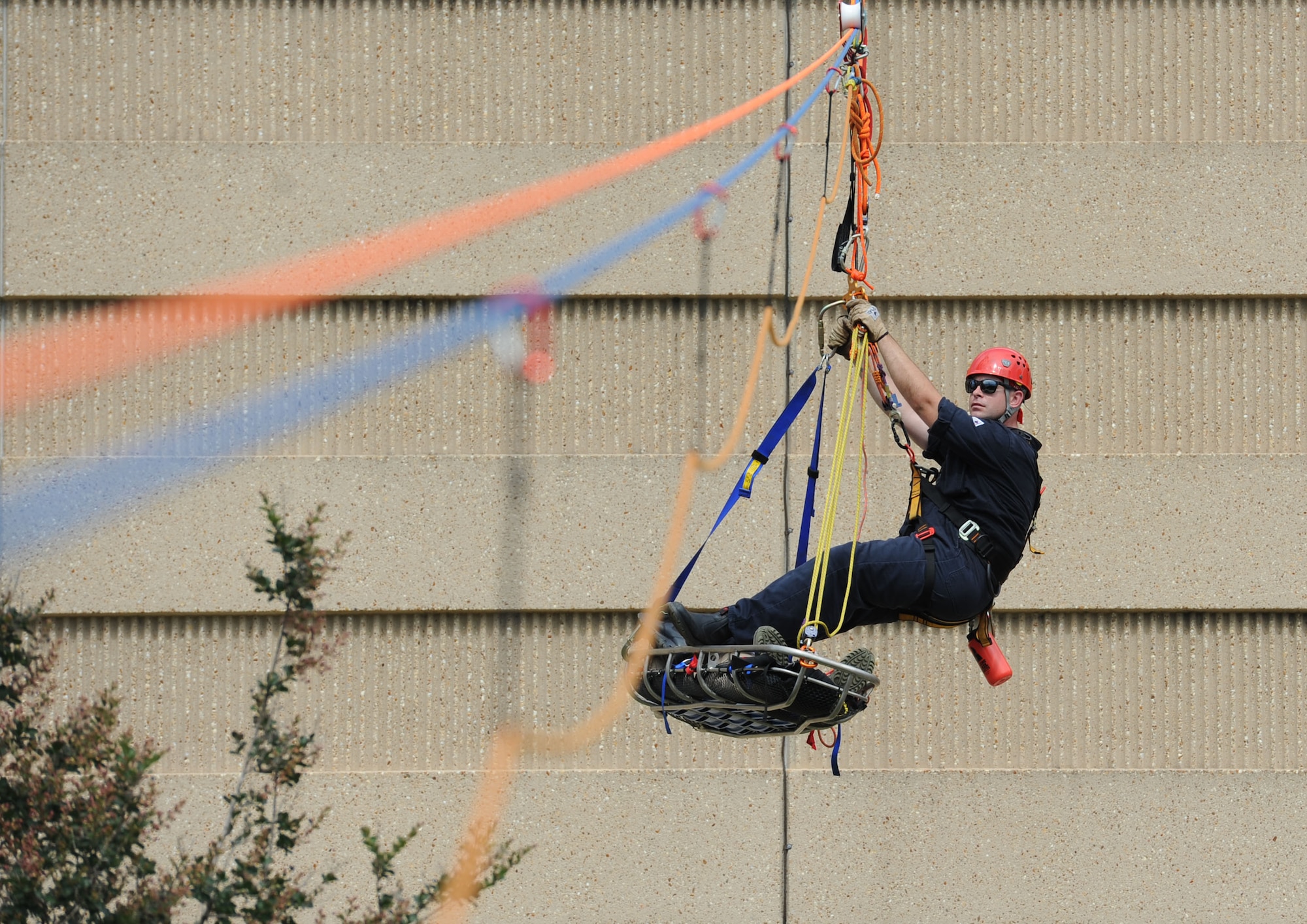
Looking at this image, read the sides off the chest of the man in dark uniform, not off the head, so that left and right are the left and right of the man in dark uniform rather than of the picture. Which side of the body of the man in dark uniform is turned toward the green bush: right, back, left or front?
front

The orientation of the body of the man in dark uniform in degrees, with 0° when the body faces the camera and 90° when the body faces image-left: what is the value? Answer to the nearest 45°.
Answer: approximately 90°

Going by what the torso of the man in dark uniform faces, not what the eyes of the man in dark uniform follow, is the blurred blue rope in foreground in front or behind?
in front

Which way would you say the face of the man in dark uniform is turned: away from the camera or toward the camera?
toward the camera

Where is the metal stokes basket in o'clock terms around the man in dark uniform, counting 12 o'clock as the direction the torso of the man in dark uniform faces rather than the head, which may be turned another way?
The metal stokes basket is roughly at 11 o'clock from the man in dark uniform.

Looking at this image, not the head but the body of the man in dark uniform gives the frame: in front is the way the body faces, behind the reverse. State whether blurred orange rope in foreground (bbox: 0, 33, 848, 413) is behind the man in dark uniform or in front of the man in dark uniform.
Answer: in front

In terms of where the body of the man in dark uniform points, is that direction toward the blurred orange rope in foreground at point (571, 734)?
no
